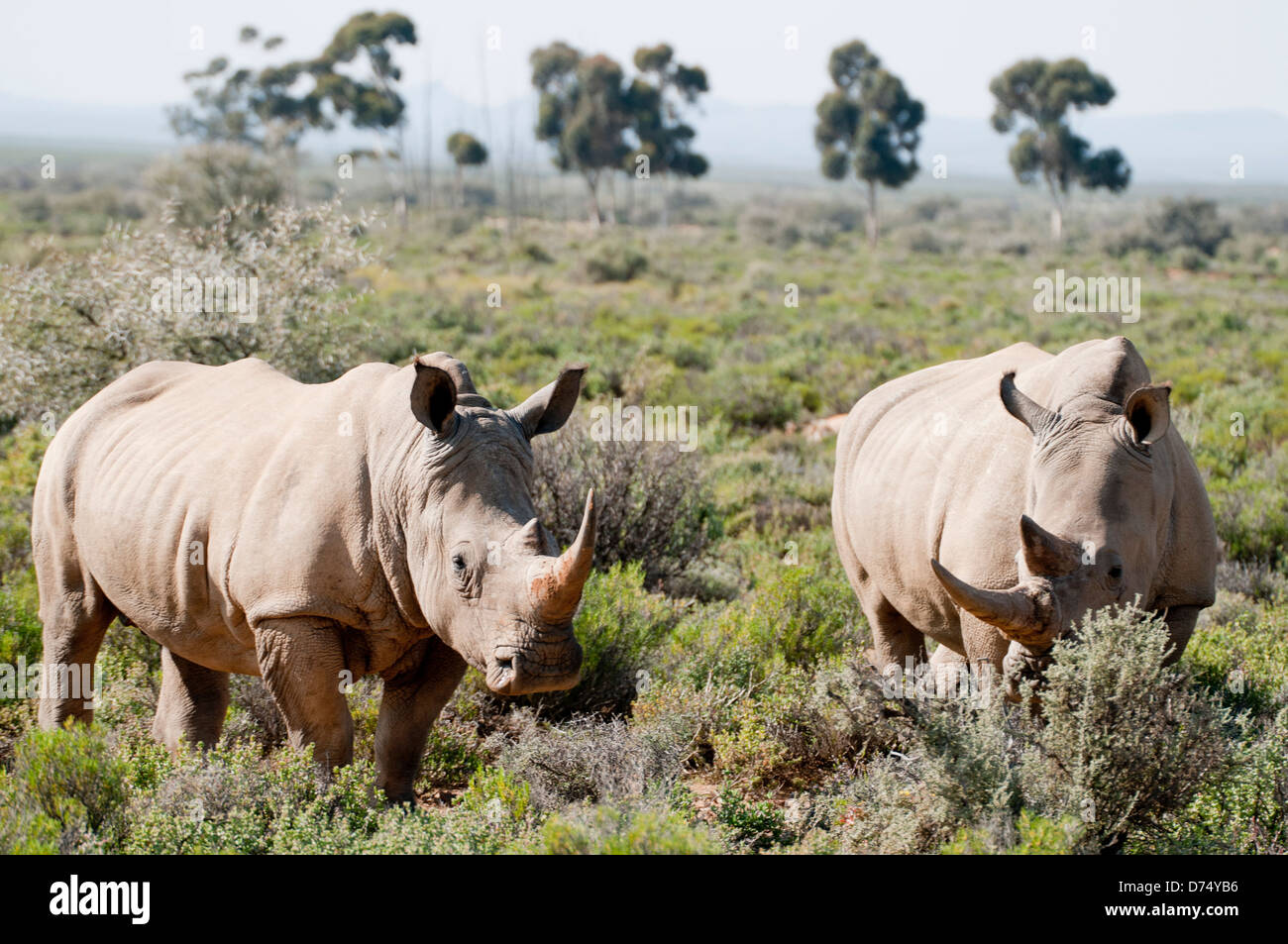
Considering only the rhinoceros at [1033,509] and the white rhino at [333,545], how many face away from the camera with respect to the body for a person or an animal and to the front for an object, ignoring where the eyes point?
0

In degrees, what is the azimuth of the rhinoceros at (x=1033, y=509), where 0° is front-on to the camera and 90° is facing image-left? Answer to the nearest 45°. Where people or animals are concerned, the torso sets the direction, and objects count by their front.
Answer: approximately 315°

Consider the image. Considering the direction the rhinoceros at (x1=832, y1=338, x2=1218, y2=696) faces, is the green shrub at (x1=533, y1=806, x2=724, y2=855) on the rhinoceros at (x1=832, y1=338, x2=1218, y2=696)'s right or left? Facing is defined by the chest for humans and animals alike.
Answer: on its right

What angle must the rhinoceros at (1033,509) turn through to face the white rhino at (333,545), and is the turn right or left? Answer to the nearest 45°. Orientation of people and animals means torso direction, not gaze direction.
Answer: approximately 135° to its right

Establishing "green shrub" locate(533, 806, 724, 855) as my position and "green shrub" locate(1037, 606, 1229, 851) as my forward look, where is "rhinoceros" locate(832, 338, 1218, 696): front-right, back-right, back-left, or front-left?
front-left

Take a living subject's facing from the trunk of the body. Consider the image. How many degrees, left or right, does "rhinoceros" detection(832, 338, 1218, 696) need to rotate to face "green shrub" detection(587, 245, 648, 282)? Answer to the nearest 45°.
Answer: approximately 135° to its left

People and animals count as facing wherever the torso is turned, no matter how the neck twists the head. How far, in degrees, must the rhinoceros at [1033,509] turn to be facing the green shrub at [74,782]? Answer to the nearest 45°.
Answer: approximately 90° to its right

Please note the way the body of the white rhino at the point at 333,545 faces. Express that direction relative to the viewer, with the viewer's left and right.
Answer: facing the viewer and to the right of the viewer

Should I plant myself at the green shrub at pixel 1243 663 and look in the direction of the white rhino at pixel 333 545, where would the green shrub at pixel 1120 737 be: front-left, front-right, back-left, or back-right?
front-left

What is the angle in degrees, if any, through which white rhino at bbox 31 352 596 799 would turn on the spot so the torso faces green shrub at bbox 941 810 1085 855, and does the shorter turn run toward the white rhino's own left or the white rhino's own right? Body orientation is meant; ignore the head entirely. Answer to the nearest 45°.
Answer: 0° — it already faces it

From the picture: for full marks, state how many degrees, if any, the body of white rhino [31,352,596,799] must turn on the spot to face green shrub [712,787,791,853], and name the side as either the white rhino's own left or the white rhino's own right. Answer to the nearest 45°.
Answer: approximately 45° to the white rhino's own left
